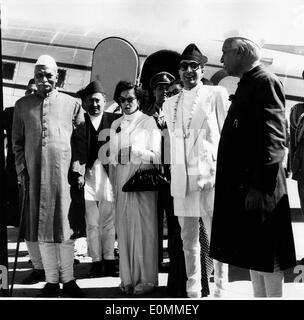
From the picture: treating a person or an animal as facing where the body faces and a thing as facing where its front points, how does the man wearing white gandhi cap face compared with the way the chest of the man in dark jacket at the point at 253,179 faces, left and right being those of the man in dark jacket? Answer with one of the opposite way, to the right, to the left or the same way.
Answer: to the left

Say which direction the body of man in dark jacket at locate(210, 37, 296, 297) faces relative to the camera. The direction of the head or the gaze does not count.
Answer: to the viewer's left

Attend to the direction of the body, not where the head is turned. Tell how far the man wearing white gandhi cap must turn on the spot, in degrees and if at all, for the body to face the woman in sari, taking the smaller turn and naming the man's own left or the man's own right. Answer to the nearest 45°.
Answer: approximately 90° to the man's own left

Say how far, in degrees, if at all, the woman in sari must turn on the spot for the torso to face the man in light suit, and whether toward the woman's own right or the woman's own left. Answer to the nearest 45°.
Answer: approximately 90° to the woman's own left

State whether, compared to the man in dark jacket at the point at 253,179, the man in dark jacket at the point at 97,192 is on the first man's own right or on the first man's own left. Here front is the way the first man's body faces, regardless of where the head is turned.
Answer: on the first man's own right

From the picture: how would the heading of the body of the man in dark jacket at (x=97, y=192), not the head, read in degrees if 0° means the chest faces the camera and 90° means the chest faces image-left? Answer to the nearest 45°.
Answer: approximately 0°

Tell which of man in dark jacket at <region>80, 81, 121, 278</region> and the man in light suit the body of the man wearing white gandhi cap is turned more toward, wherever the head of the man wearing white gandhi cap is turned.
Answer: the man in light suit

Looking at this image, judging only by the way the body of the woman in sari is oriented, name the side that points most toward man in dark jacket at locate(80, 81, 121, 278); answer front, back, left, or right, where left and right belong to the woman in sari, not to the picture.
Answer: right

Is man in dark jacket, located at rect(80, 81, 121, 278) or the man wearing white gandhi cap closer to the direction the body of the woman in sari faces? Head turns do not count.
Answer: the man wearing white gandhi cap

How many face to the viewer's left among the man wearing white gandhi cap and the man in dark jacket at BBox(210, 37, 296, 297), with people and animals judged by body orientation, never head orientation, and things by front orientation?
1
